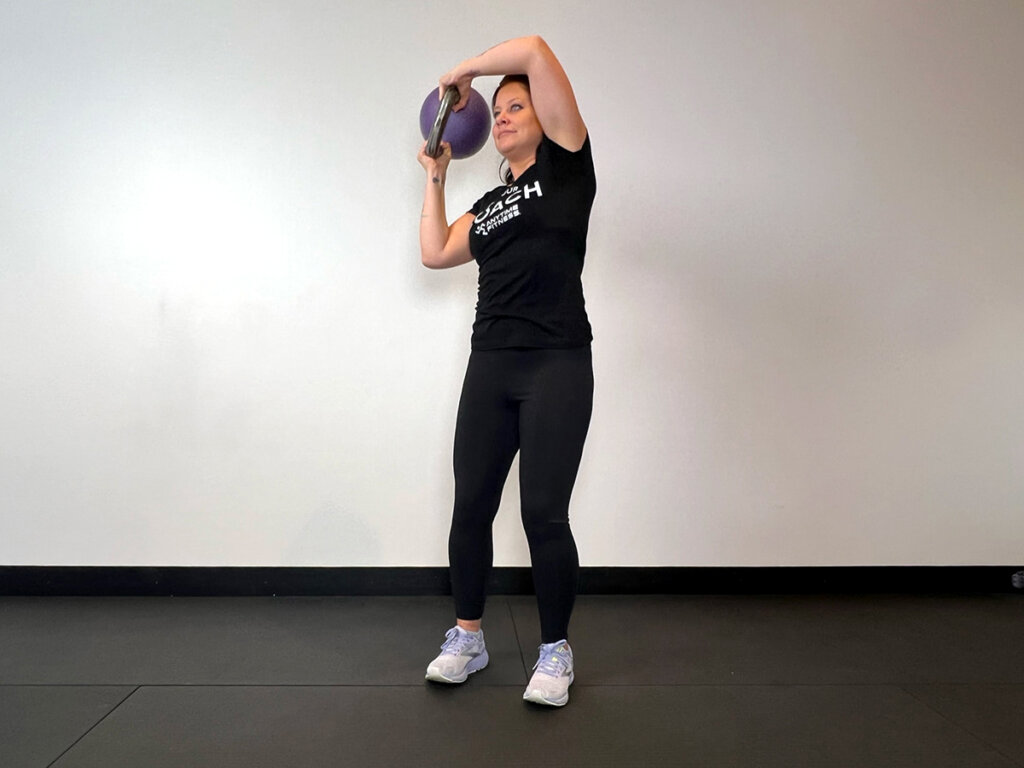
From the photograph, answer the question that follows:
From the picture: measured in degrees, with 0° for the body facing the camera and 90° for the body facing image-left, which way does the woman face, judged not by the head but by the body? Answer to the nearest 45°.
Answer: approximately 45°
